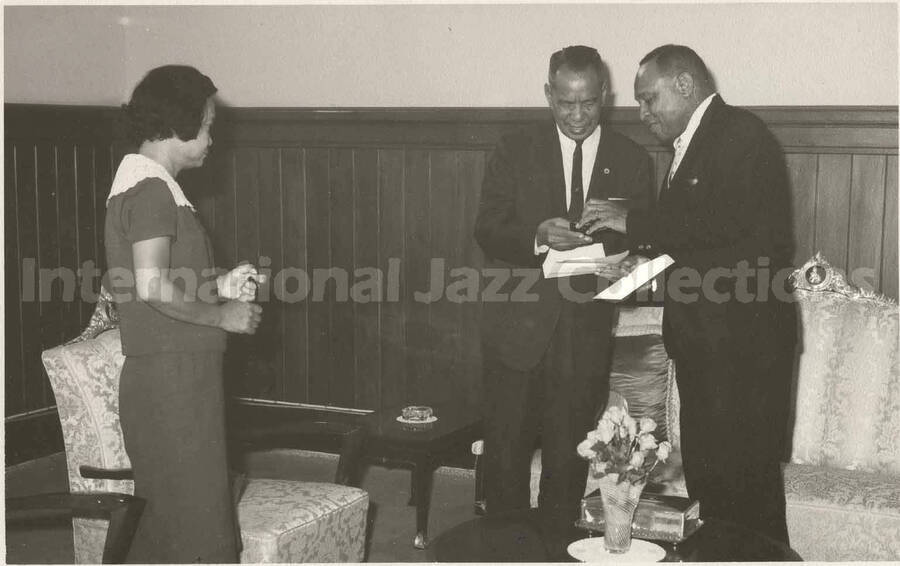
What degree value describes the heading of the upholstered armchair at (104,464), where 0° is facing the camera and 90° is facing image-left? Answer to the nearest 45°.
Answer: approximately 315°

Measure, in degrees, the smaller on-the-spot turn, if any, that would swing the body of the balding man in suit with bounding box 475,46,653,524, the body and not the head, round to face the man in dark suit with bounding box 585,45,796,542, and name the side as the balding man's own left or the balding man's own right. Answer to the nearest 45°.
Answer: approximately 45° to the balding man's own left

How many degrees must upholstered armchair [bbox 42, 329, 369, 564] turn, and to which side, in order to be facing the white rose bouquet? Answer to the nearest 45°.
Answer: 0° — it already faces it

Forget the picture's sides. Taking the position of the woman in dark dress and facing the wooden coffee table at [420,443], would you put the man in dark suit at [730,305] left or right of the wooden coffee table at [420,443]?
right

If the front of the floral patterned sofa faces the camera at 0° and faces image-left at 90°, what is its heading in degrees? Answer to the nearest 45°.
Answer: approximately 0°

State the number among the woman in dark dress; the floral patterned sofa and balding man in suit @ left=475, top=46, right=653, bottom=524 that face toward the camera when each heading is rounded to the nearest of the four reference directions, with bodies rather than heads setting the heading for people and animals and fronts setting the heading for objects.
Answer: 2

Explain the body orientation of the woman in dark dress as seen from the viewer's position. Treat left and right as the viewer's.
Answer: facing away from the viewer and to the right of the viewer

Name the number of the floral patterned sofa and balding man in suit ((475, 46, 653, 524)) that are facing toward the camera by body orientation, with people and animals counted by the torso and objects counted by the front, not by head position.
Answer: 2

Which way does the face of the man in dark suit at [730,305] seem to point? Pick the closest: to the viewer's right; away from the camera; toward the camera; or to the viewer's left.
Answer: to the viewer's left
